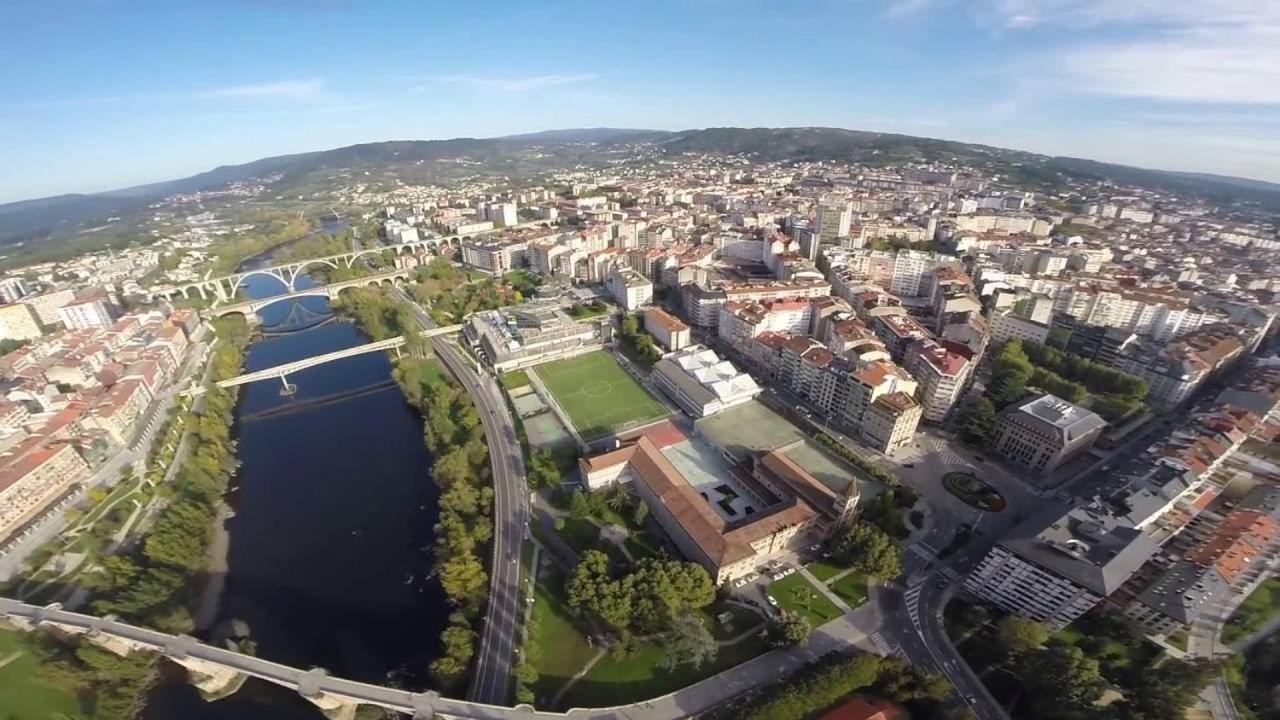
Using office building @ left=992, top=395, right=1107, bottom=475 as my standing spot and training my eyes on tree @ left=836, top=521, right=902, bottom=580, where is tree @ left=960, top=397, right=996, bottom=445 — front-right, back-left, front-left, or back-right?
front-right

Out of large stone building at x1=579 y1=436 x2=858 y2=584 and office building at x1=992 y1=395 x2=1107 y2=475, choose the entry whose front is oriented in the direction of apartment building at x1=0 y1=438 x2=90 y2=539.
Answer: office building at x1=992 y1=395 x2=1107 y2=475

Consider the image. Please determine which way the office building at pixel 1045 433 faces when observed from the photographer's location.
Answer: facing the viewer and to the left of the viewer

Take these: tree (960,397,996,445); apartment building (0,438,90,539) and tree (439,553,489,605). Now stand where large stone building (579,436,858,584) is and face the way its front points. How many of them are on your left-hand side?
1

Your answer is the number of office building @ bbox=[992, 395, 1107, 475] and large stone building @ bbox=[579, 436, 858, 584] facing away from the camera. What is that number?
0

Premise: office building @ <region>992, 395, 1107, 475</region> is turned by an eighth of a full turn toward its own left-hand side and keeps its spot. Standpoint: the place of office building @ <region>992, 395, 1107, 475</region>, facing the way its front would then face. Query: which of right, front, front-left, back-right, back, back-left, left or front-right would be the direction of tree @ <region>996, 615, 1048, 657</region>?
front

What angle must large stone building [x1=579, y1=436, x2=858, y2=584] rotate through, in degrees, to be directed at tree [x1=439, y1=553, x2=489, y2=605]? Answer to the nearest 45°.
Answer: approximately 90° to its right

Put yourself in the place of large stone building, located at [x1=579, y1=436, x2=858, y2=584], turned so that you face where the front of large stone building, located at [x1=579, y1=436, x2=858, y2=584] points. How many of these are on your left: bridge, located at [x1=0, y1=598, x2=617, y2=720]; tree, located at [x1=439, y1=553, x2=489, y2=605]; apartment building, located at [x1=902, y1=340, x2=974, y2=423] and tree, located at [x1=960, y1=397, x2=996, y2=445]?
2

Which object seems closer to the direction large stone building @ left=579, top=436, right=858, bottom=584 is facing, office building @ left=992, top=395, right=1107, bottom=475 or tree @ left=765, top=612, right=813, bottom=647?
the tree

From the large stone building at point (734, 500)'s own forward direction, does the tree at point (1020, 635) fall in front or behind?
in front

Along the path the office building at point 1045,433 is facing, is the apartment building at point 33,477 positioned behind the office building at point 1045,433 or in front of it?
in front

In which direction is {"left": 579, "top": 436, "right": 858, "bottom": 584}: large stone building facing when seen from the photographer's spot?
facing the viewer and to the right of the viewer

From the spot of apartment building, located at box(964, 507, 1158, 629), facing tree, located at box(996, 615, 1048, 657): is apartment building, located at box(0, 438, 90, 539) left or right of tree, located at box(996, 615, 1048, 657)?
right
